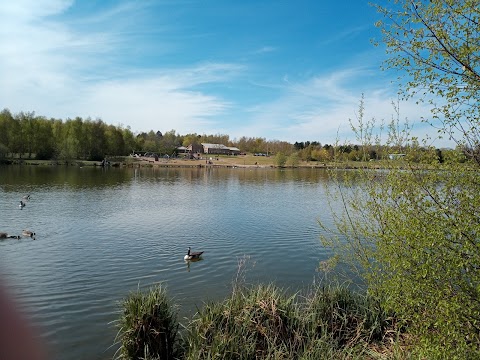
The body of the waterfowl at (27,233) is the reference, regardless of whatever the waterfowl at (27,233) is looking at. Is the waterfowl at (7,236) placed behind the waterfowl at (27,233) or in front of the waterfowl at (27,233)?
behind

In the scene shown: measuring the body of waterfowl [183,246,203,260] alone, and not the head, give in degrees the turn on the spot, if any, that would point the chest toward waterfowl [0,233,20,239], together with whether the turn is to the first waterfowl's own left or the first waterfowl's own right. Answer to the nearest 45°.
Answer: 0° — it already faces it

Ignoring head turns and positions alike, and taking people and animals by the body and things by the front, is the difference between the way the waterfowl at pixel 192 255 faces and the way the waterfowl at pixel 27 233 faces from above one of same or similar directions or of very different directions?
very different directions

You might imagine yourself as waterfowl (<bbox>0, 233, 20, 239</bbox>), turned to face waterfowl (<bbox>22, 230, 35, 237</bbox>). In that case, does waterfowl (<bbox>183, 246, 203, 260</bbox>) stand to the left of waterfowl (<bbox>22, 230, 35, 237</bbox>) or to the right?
right

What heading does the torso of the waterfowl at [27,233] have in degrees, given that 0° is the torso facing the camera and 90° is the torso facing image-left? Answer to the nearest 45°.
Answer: approximately 270°

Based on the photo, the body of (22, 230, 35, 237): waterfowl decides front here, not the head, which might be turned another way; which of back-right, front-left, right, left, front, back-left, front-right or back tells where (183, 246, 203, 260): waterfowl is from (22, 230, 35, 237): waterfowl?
front-right

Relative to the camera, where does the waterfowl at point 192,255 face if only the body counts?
to the viewer's left

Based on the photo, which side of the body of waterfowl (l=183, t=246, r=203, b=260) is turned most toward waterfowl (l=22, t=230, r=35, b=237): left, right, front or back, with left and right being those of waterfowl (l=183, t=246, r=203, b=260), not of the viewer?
front

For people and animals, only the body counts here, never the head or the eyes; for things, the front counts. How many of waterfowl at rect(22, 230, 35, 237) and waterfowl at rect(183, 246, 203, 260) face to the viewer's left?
1
